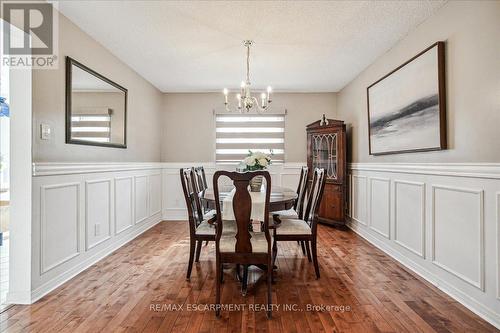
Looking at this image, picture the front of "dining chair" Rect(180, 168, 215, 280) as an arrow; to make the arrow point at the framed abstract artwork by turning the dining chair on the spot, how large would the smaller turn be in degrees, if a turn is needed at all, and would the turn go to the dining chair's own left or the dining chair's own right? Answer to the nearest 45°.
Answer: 0° — it already faces it

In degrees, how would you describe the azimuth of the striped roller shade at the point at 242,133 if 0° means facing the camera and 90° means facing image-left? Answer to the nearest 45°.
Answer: approximately 0°

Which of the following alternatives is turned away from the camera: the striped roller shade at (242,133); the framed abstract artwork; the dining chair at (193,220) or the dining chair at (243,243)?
the dining chair at (243,243)

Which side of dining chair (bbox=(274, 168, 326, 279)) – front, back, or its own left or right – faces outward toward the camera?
left

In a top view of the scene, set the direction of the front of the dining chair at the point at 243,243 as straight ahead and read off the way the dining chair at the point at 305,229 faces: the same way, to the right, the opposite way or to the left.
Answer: to the left

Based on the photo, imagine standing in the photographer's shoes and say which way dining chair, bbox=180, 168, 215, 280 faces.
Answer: facing to the right of the viewer

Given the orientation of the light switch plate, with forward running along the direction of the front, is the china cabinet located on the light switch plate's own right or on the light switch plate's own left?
on the light switch plate's own left

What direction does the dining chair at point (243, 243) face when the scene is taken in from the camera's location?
facing away from the viewer

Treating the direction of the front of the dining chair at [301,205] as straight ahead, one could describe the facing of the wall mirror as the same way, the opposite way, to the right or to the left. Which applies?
the opposite way

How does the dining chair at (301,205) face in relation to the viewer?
to the viewer's left
